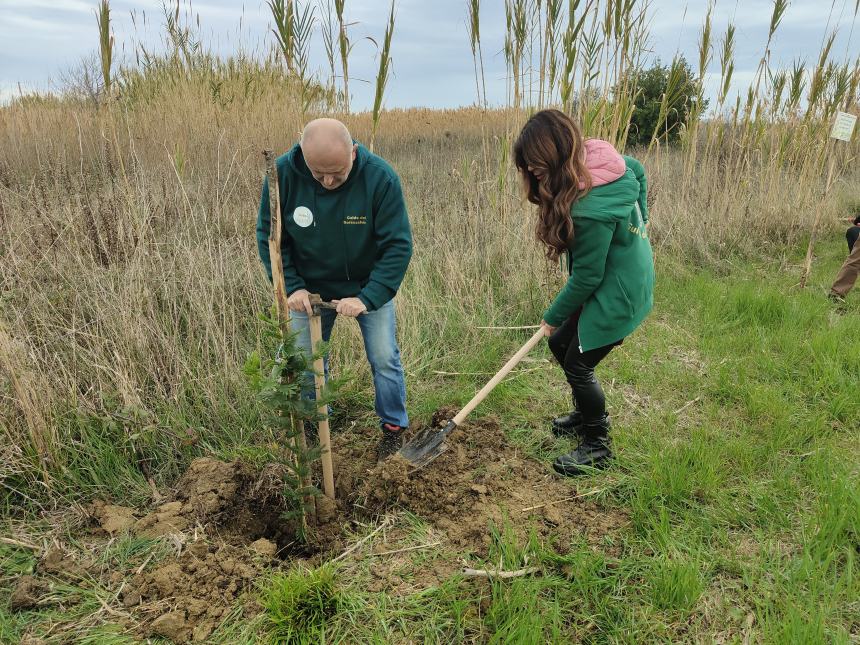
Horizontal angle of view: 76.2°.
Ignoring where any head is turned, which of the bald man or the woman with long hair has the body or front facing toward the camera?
the bald man

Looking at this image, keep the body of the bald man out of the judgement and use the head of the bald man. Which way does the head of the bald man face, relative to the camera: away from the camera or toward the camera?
toward the camera

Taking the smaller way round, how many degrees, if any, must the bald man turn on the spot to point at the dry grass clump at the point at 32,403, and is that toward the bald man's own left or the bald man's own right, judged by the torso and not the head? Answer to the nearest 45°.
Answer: approximately 90° to the bald man's own right

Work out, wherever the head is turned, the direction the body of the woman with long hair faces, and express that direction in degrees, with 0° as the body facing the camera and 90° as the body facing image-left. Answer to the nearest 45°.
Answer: approximately 90°

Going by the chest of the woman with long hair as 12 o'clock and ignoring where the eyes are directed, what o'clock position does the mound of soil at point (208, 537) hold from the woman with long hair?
The mound of soil is roughly at 11 o'clock from the woman with long hair.

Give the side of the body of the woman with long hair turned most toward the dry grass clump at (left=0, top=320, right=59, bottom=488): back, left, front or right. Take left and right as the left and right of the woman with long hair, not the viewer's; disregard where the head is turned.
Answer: front

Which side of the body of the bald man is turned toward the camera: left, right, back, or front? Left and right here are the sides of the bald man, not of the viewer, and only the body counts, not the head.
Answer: front

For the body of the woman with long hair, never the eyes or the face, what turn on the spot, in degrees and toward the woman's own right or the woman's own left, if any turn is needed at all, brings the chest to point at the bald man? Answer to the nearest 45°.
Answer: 0° — they already face them

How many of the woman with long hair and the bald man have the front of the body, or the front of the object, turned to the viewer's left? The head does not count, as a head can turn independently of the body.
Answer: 1

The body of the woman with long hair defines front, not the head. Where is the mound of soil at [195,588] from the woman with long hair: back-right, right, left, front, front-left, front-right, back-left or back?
front-left

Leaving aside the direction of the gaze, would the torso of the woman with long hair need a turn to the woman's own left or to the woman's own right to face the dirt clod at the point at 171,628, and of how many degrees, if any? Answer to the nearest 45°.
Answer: approximately 45° to the woman's own left

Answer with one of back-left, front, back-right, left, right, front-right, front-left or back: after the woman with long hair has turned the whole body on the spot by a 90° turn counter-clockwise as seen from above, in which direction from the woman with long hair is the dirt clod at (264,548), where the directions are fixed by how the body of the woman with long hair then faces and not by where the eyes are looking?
front-right

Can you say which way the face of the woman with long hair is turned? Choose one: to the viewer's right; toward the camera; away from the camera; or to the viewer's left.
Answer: to the viewer's left
